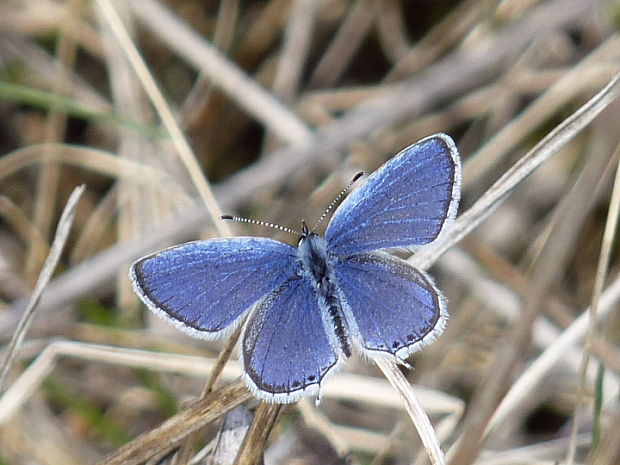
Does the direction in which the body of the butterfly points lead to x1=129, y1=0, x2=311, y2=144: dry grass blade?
yes

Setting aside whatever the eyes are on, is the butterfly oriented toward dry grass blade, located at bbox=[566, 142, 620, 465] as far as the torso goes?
no

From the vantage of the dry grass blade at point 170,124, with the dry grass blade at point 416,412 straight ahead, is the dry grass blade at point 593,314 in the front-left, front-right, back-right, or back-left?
front-left

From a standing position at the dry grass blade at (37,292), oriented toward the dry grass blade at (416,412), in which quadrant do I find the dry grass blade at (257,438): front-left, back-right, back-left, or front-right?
front-right

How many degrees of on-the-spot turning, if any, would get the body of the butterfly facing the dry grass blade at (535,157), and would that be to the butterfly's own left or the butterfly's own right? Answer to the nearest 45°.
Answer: approximately 90° to the butterfly's own right

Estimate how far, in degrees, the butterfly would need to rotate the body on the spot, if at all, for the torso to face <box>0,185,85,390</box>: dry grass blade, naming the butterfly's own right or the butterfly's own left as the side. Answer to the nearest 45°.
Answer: approximately 90° to the butterfly's own left

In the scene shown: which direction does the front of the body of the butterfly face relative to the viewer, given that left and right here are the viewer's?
facing away from the viewer
